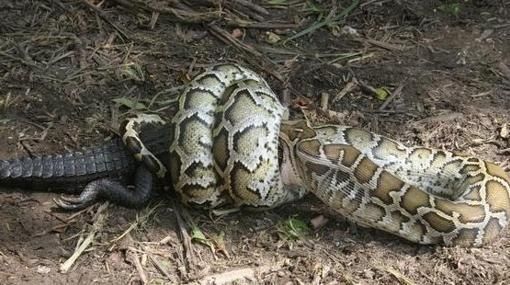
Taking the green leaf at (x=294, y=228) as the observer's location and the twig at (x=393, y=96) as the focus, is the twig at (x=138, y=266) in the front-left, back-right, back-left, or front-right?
back-left
